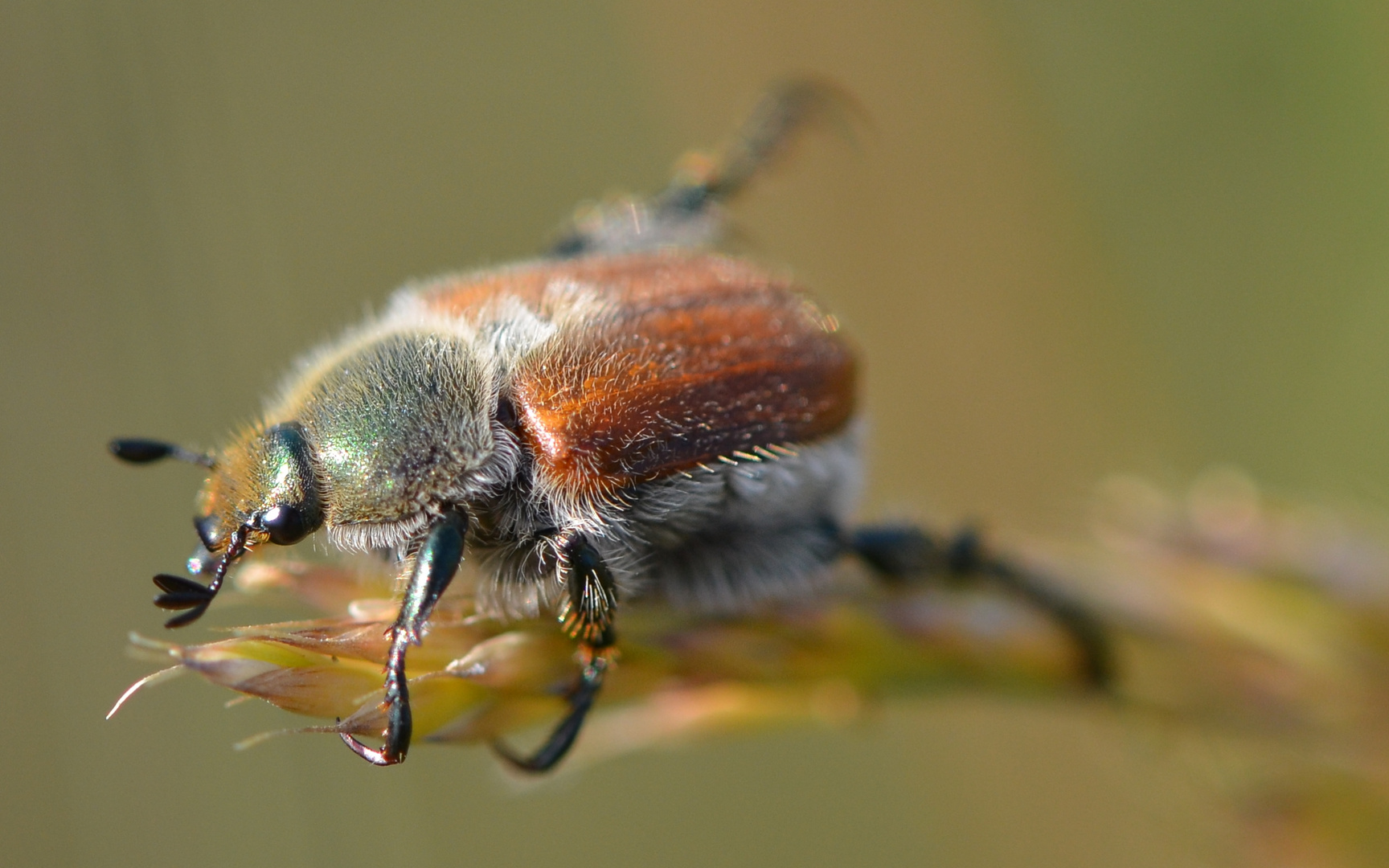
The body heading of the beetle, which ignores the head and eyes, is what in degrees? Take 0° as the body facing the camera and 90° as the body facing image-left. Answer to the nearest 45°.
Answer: approximately 45°
